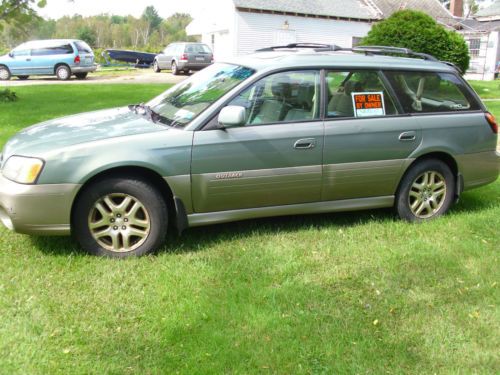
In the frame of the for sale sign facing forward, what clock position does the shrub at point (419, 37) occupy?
The shrub is roughly at 6 o'clock from the for sale sign.

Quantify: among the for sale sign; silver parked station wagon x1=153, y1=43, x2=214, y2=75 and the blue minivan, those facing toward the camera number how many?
1

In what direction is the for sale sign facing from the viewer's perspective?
toward the camera

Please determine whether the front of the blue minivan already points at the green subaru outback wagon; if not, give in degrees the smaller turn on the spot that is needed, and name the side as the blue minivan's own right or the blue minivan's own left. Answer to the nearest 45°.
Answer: approximately 135° to the blue minivan's own left

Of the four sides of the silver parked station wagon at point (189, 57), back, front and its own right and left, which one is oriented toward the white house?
right

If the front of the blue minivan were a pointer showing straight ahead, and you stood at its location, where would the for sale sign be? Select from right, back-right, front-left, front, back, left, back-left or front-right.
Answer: back-left

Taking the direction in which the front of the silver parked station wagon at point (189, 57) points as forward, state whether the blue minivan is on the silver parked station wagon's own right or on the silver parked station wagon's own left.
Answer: on the silver parked station wagon's own left

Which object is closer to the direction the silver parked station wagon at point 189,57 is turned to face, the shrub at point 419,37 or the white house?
the white house

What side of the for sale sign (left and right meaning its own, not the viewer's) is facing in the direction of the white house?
back

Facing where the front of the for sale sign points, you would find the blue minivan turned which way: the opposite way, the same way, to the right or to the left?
to the right

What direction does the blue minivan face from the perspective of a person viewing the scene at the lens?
facing away from the viewer and to the left of the viewer

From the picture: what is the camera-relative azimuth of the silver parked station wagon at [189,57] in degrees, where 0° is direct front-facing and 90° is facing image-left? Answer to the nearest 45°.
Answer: approximately 135°
